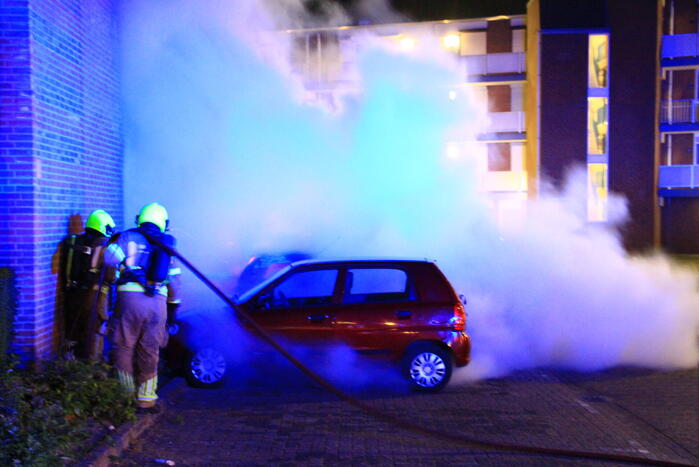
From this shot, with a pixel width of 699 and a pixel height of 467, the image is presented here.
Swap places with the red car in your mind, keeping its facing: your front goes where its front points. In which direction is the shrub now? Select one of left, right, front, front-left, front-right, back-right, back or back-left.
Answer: front-left

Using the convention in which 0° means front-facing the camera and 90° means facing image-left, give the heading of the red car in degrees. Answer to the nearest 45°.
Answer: approximately 90°

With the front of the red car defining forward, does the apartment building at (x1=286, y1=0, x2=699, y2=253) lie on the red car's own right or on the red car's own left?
on the red car's own right

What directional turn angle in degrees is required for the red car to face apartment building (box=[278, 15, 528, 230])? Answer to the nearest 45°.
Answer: approximately 90° to its right

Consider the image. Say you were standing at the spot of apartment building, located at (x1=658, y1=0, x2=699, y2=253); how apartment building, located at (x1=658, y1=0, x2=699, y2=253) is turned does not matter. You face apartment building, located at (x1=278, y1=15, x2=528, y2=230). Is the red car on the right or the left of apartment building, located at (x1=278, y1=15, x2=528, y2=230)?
left

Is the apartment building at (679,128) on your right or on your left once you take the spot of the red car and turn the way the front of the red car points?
on your right

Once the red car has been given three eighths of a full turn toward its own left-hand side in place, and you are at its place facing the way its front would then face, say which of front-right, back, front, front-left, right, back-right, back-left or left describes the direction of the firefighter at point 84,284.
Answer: back-right
